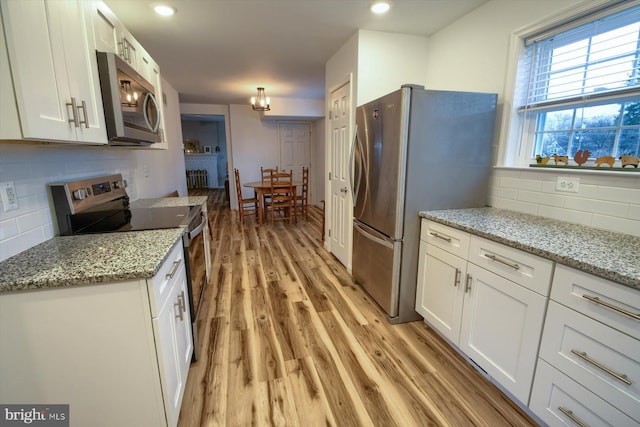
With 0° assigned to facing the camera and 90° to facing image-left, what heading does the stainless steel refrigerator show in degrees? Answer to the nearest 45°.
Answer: approximately 45°

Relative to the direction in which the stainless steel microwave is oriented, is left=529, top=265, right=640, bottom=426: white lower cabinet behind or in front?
in front

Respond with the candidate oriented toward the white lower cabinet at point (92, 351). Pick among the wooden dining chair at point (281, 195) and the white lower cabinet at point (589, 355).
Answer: the white lower cabinet at point (589, 355)

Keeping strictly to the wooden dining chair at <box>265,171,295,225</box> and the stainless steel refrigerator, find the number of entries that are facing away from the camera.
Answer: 1

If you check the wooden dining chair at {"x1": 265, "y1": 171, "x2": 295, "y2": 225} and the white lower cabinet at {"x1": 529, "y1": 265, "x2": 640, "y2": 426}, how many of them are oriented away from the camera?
1

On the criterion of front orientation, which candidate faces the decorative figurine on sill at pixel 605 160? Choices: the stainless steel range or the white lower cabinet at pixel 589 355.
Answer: the stainless steel range

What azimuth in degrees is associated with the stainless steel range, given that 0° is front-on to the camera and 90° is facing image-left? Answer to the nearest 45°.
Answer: approximately 315°

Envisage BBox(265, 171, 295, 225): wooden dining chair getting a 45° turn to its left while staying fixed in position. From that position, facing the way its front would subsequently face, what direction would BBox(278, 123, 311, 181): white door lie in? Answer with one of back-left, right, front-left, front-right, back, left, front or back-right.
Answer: front-right

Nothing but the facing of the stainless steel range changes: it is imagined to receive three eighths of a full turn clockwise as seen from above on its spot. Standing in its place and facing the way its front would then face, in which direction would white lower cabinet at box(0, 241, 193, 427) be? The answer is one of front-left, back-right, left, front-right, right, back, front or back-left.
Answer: left

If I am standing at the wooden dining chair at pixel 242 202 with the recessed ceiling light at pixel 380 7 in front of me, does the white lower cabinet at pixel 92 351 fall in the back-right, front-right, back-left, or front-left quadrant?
front-right

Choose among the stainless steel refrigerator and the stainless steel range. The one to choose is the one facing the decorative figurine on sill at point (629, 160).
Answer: the stainless steel range

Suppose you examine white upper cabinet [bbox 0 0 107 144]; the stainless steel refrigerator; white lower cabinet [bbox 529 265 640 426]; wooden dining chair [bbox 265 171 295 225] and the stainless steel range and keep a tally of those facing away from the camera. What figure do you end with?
1

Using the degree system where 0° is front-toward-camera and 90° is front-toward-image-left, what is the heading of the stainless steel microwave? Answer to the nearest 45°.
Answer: approximately 315°

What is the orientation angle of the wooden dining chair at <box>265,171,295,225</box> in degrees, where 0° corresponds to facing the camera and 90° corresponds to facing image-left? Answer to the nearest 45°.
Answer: approximately 180°
